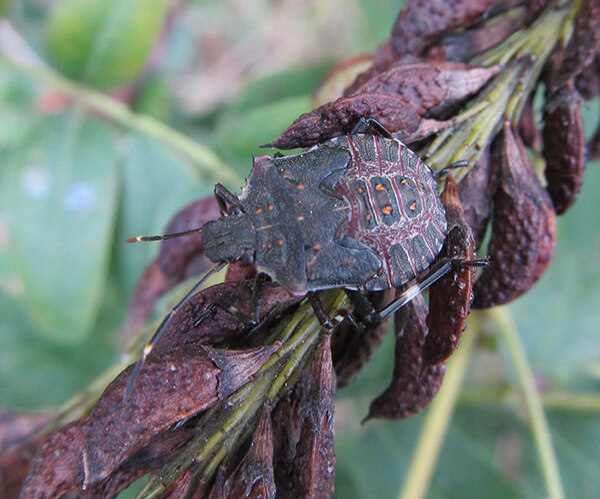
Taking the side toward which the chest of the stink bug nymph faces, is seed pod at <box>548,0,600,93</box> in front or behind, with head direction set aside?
behind

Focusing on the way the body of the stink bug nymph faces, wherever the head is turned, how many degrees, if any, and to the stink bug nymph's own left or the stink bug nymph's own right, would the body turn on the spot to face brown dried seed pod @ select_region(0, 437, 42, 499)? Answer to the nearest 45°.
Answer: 0° — it already faces it

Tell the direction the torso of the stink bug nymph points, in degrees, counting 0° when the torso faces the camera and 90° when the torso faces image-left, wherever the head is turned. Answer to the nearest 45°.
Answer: approximately 90°

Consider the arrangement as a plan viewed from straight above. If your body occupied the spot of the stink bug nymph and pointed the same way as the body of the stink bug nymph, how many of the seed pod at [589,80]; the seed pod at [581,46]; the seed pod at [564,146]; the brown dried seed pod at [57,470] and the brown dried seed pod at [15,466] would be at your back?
3
